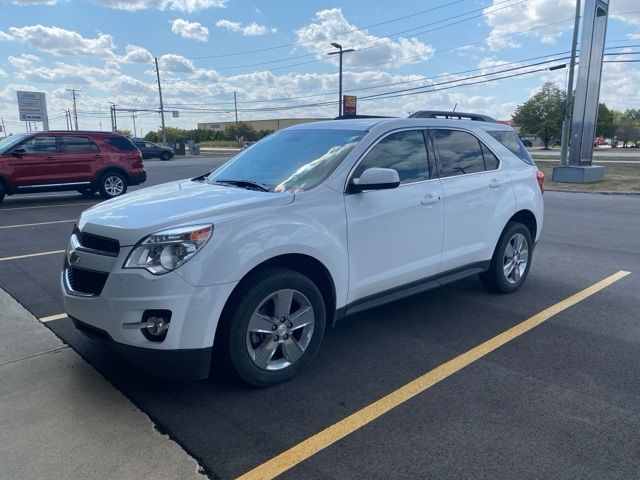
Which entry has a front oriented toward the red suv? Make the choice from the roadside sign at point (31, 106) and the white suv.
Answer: the roadside sign

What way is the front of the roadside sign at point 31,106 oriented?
toward the camera

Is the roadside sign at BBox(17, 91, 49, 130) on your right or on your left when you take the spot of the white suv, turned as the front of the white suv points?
on your right

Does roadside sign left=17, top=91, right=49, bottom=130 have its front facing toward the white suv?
yes

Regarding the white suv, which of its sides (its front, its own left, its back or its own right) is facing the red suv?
right

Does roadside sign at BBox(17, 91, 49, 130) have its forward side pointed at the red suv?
yes

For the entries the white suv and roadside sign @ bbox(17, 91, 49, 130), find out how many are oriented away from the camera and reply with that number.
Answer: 0

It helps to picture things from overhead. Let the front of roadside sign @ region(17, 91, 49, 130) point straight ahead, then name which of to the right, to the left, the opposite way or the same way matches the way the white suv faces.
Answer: to the right

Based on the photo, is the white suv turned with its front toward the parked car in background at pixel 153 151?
no

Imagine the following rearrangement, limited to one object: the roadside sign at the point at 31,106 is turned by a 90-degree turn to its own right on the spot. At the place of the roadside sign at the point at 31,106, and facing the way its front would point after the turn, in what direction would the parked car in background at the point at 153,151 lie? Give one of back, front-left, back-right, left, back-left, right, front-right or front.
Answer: back-left

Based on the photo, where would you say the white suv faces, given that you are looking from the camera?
facing the viewer and to the left of the viewer
